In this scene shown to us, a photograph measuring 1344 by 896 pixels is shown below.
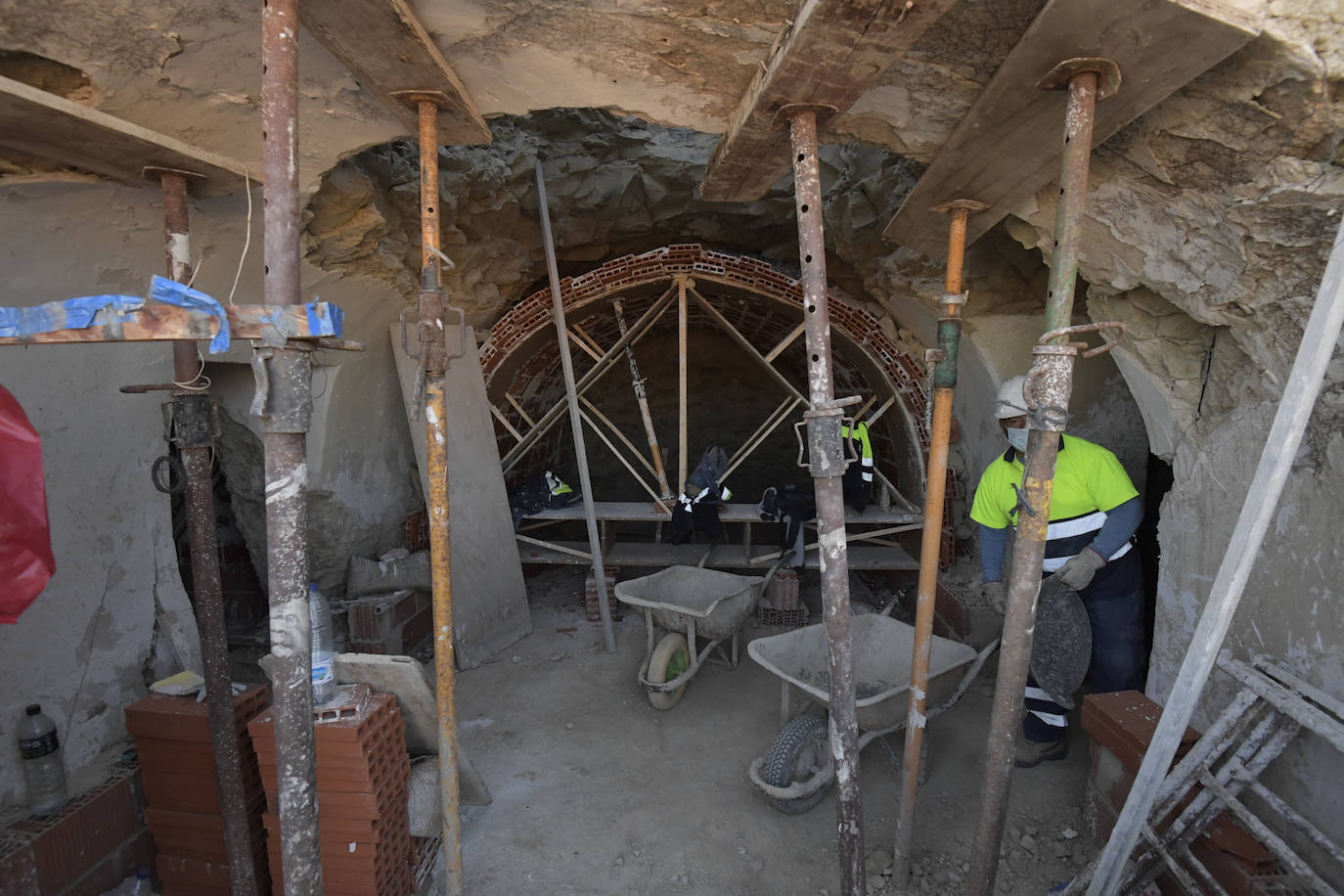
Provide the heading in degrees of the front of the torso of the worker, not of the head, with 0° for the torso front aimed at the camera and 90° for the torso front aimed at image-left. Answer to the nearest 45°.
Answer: approximately 45°

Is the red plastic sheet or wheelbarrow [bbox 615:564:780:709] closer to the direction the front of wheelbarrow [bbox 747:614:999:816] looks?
the red plastic sheet

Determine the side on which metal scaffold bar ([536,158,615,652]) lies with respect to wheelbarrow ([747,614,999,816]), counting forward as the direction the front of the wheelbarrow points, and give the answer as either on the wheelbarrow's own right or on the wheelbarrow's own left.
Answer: on the wheelbarrow's own right

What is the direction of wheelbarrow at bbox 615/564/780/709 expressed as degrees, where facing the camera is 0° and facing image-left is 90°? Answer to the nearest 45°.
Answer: approximately 45°

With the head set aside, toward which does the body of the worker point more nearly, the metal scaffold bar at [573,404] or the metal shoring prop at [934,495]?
the metal shoring prop

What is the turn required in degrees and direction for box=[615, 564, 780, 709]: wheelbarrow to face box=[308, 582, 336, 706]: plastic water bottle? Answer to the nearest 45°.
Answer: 0° — it already faces it

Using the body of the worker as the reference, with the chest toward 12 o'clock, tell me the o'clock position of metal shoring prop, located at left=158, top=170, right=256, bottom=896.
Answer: The metal shoring prop is roughly at 12 o'clock from the worker.

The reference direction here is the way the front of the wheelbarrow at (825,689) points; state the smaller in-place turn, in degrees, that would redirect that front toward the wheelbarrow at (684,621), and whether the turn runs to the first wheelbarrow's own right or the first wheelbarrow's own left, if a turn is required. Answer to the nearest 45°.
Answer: approximately 90° to the first wheelbarrow's own right

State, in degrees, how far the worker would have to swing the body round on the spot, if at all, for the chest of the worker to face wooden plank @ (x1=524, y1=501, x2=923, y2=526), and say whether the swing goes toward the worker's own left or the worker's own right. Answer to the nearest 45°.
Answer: approximately 90° to the worker's own right

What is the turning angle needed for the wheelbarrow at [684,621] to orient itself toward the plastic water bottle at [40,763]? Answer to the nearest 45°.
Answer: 0° — it already faces it
